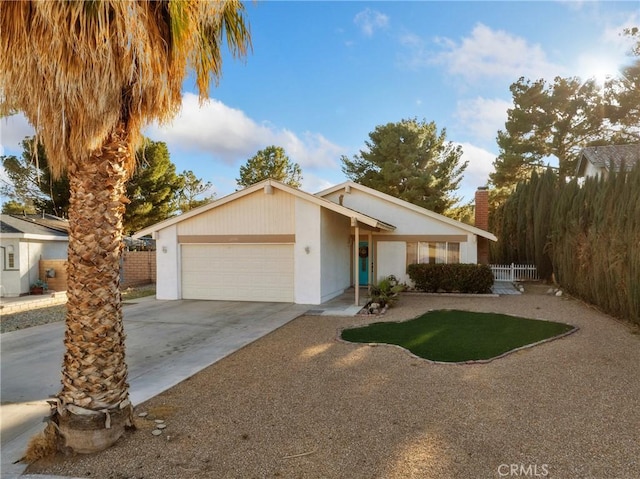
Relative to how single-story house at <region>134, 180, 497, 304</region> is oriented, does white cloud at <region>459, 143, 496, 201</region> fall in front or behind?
behind

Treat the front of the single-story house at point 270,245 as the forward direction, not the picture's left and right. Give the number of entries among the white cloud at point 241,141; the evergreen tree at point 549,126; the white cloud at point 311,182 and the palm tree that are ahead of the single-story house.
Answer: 1

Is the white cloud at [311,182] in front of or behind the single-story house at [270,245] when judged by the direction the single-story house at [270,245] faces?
behind

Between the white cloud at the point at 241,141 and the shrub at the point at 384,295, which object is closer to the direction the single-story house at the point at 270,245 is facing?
the shrub

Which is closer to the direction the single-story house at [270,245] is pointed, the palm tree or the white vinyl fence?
the palm tree

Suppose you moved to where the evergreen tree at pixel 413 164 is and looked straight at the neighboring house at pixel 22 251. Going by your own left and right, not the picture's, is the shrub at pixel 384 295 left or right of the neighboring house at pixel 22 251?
left

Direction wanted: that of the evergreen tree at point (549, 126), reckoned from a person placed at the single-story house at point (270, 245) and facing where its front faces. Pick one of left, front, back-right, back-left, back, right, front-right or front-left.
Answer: back-left

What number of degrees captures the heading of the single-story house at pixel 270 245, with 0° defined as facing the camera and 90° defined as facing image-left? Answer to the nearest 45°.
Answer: approximately 0°

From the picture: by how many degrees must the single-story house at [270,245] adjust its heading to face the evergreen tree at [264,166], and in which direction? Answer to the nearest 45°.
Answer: approximately 180°

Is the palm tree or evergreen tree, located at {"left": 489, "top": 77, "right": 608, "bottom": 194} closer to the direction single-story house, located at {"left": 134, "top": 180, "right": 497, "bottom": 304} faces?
the palm tree

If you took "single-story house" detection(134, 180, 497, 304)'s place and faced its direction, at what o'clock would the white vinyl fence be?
The white vinyl fence is roughly at 8 o'clock from the single-story house.
